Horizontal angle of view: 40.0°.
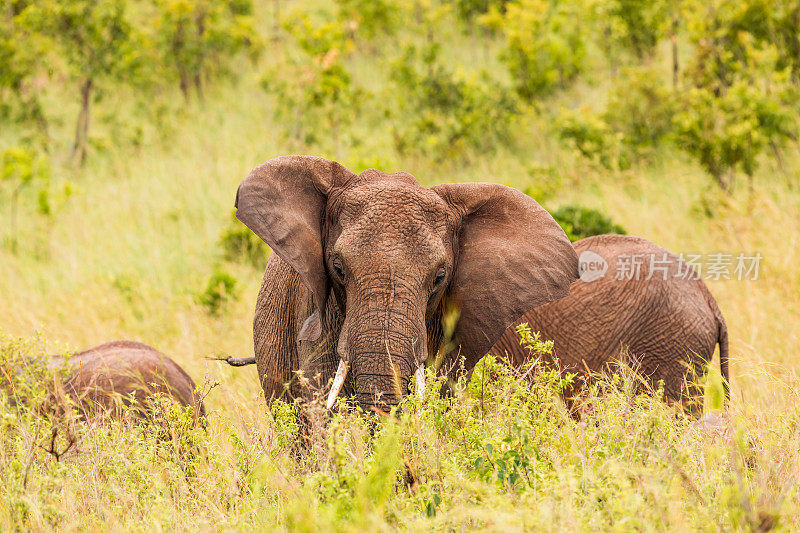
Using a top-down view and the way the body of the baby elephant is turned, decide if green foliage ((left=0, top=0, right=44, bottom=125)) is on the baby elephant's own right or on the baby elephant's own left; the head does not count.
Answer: on the baby elephant's own right

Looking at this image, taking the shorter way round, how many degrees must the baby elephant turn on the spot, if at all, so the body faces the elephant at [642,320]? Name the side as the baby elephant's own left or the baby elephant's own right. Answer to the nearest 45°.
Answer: approximately 180°

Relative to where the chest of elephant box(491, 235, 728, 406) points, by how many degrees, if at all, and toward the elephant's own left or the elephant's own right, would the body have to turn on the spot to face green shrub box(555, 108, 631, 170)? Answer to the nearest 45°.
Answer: approximately 90° to the elephant's own right

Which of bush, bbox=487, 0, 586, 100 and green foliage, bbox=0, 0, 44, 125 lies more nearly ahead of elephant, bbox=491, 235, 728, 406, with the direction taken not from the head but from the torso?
the green foliage

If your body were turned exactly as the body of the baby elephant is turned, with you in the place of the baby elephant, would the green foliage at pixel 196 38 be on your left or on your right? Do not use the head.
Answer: on your right

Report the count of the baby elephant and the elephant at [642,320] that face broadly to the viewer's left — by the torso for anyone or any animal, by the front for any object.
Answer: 2

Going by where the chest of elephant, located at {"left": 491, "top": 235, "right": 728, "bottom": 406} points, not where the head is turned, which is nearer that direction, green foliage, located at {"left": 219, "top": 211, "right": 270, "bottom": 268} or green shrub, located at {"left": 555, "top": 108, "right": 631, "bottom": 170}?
the green foliage

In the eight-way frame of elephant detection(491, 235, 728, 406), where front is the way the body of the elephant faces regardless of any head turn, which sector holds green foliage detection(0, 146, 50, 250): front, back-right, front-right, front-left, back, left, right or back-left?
front-right

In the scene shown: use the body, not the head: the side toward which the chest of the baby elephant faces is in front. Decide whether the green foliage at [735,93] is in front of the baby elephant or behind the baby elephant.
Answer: behind

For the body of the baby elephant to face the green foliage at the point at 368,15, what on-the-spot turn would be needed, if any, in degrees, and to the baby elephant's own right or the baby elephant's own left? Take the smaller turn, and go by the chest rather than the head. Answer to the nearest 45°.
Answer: approximately 90° to the baby elephant's own right

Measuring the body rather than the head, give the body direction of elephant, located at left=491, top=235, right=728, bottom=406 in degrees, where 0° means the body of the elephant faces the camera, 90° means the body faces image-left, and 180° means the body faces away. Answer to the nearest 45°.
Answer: approximately 90°

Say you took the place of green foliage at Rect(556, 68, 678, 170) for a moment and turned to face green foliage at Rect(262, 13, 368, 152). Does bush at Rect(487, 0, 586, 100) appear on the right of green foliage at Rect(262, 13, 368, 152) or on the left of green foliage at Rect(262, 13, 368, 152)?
right

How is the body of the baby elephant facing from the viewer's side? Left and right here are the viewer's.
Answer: facing to the left of the viewer

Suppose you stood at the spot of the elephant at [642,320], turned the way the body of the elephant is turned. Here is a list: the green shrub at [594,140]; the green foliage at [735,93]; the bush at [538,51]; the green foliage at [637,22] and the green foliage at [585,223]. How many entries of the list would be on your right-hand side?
5

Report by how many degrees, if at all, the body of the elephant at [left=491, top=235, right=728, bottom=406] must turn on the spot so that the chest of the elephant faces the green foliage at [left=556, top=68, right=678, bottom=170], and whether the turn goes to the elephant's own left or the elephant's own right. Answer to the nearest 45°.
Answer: approximately 90° to the elephant's own right
